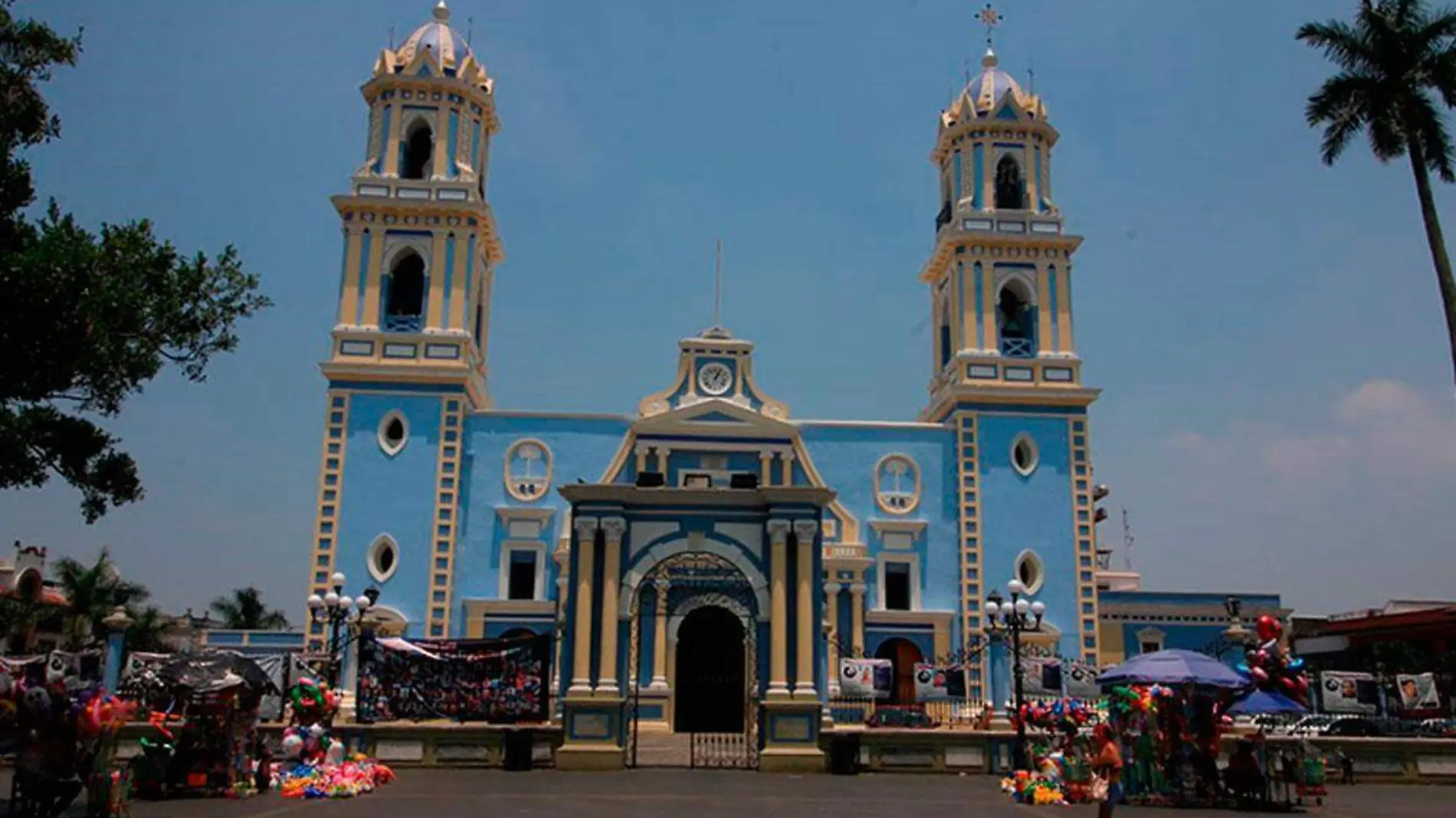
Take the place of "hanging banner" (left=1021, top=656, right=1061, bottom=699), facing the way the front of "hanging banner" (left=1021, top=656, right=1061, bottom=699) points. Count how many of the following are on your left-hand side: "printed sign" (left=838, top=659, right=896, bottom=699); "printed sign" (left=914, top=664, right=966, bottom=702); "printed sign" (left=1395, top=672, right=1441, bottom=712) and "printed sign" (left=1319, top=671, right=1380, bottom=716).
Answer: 2

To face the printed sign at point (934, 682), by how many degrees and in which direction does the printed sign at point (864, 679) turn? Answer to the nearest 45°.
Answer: approximately 135° to its left

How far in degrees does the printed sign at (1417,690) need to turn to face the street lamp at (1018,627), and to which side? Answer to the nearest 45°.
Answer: approximately 45° to its right

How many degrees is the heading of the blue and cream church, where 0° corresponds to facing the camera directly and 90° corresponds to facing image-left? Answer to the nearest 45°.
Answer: approximately 0°

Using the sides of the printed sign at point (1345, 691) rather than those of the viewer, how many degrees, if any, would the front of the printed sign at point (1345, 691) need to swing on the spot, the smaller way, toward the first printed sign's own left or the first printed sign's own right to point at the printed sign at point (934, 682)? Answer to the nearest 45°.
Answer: approximately 90° to the first printed sign's own right
